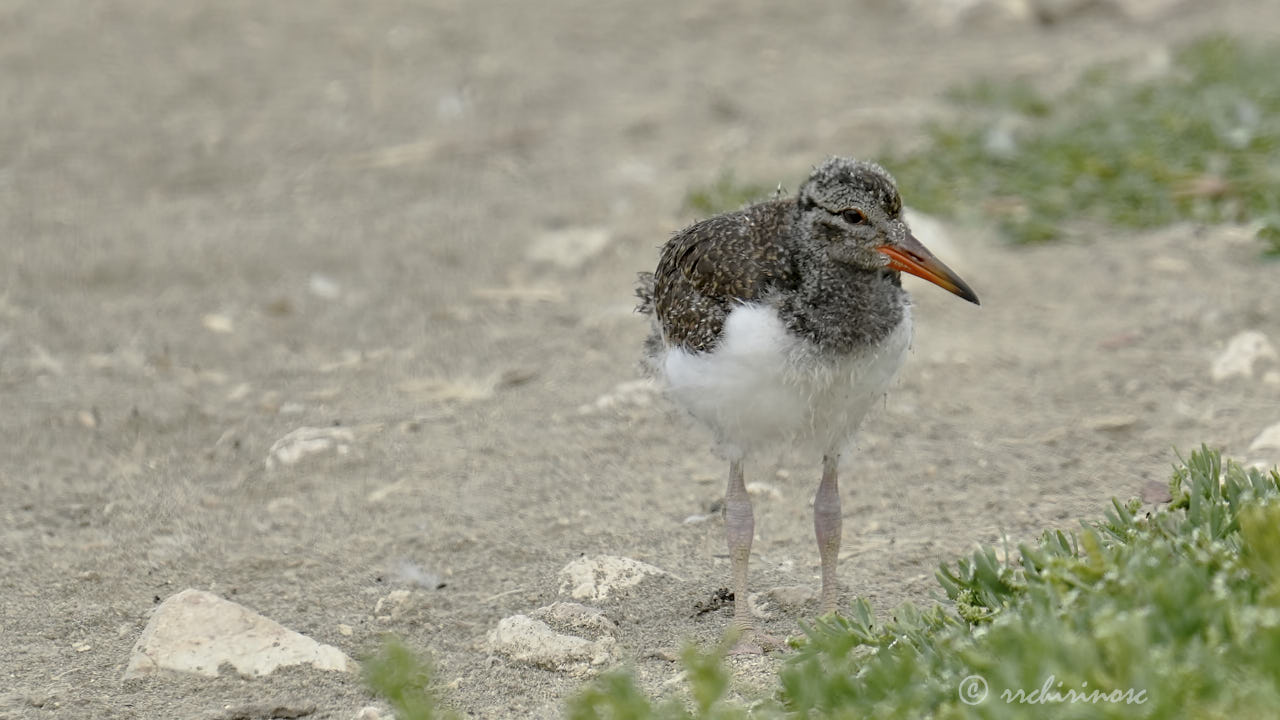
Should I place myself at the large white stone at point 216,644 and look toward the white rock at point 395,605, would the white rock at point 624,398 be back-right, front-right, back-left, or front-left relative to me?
front-left

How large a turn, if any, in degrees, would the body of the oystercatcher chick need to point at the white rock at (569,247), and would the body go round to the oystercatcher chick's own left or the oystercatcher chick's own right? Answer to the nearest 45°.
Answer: approximately 135° to the oystercatcher chick's own left

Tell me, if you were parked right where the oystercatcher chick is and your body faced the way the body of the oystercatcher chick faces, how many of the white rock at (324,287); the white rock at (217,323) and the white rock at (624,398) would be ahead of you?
0

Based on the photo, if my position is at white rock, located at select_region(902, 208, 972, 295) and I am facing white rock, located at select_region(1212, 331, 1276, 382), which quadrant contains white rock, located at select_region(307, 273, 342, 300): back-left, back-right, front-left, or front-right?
back-right

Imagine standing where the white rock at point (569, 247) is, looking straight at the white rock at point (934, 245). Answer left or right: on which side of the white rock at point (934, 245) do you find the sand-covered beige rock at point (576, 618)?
right

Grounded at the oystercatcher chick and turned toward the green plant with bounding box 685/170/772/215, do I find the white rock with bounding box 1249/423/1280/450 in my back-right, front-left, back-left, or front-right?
front-right

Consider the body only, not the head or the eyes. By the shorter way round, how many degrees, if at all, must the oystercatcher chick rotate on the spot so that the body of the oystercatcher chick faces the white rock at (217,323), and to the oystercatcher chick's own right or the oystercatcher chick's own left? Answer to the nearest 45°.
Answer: approximately 180°

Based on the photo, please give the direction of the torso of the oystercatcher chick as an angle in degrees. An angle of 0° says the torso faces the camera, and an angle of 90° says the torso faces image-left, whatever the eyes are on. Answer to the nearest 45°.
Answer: approximately 315°

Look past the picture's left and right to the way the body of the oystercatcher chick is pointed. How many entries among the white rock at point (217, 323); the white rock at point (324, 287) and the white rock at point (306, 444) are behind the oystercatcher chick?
3

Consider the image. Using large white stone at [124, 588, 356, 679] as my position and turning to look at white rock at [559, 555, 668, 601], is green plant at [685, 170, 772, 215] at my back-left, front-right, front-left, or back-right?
front-left

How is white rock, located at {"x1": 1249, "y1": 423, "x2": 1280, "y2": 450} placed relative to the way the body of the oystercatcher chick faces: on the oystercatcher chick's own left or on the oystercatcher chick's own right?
on the oystercatcher chick's own left

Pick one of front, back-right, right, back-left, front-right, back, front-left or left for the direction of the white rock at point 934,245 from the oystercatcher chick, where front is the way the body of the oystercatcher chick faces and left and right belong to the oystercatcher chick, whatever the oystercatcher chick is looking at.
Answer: back-left
